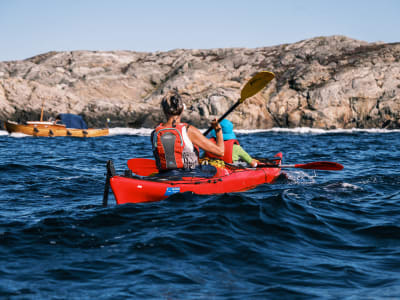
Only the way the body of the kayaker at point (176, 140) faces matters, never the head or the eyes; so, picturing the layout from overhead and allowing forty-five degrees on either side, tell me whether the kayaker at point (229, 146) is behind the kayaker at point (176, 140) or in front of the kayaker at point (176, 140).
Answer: in front

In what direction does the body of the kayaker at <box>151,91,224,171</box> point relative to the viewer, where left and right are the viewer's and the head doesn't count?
facing away from the viewer and to the right of the viewer

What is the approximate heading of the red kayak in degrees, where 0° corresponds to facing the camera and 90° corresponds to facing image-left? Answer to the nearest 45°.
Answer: approximately 225°
